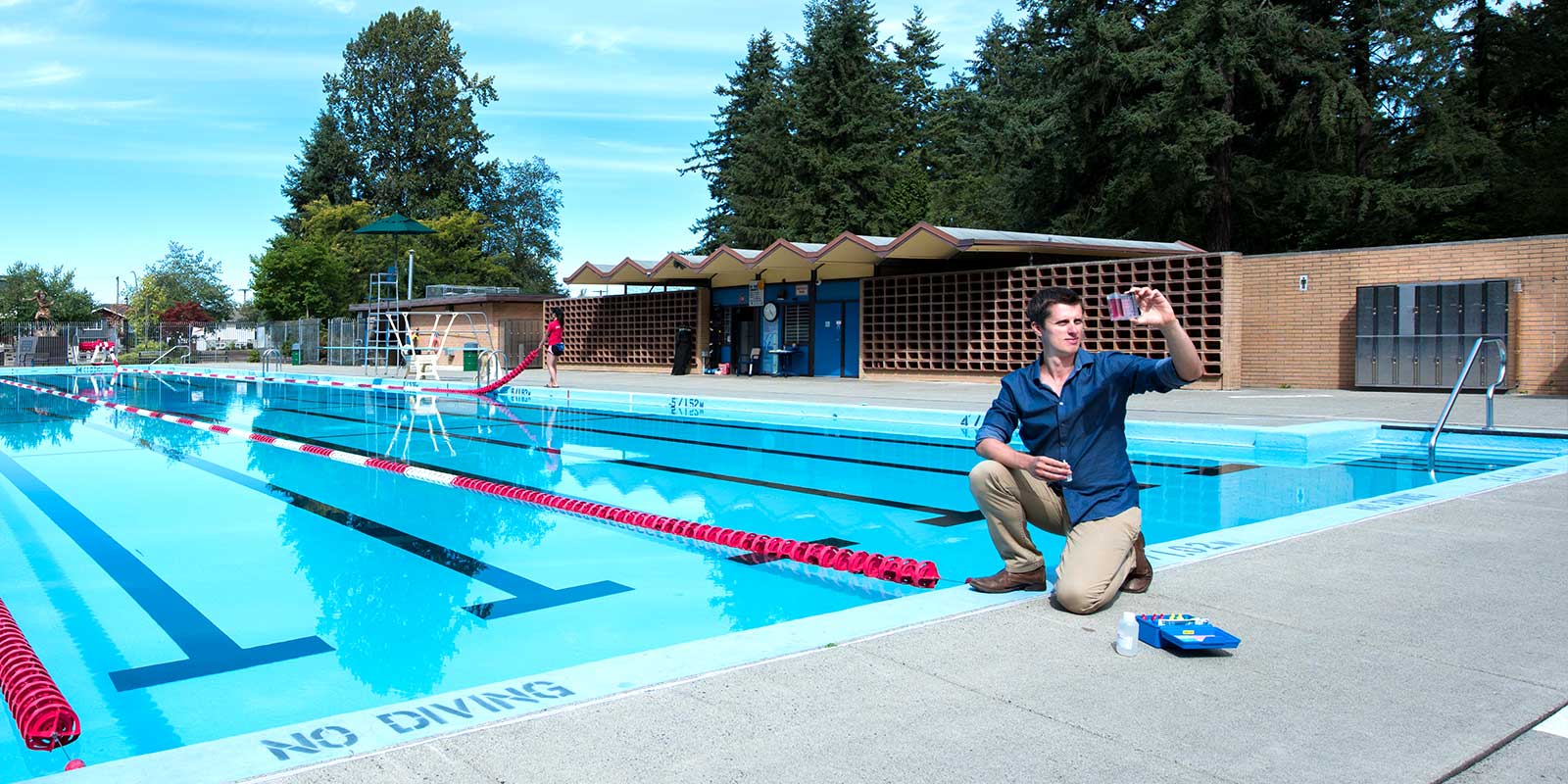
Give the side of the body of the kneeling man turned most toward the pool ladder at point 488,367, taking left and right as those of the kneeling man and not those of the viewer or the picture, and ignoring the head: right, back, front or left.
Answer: right

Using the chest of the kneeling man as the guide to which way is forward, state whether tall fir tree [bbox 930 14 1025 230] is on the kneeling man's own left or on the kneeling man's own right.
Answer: on the kneeling man's own right

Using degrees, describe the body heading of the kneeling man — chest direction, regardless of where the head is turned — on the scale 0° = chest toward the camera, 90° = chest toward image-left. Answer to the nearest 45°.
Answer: approximately 45°

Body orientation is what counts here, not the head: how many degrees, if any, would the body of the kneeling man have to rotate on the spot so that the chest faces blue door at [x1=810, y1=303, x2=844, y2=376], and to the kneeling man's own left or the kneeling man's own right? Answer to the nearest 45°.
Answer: approximately 135° to the kneeling man's own right

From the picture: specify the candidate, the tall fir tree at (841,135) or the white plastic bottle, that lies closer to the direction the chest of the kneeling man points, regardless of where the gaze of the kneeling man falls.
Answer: the white plastic bottle

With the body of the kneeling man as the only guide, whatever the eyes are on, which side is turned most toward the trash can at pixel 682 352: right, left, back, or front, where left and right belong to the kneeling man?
right

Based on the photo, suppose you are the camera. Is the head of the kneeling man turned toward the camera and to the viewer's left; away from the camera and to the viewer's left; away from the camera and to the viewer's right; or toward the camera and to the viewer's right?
toward the camera and to the viewer's right

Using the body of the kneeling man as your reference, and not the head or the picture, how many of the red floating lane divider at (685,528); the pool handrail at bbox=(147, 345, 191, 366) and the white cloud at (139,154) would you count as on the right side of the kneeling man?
3

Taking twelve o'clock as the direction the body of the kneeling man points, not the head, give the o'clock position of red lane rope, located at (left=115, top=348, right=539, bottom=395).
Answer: The red lane rope is roughly at 3 o'clock from the kneeling man.

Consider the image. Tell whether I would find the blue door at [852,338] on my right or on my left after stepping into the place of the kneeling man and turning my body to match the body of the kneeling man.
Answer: on my right

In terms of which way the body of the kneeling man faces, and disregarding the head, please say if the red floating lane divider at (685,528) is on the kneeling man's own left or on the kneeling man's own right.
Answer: on the kneeling man's own right
